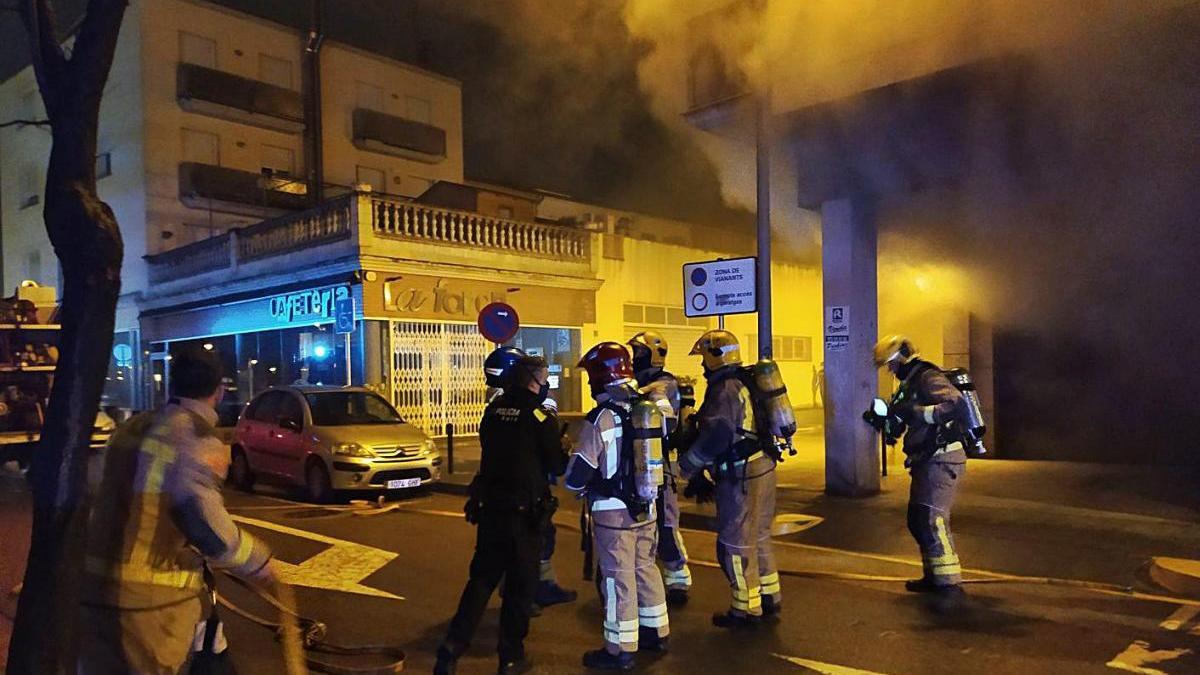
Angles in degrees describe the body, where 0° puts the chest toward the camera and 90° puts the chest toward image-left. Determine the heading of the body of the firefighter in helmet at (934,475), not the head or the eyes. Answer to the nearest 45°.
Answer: approximately 90°

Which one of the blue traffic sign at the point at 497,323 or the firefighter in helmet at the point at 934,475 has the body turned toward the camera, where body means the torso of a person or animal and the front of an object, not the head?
the blue traffic sign

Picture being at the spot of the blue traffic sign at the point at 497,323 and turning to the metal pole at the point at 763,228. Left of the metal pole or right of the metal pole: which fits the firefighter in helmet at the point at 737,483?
right

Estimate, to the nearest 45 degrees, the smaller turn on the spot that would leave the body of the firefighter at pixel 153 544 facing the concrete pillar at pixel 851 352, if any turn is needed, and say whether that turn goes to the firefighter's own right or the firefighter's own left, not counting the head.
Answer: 0° — they already face it

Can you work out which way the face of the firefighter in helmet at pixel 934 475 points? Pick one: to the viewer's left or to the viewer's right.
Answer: to the viewer's left

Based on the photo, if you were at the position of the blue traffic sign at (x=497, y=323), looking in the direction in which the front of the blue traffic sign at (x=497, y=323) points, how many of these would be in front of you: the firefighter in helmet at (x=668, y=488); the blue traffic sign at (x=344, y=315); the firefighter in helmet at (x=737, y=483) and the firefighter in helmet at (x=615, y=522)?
3

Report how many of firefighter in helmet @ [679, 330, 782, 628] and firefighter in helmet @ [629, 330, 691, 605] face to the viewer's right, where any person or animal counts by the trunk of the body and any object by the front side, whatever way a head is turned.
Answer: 0

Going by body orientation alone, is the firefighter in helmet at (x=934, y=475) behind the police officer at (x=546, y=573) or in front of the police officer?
in front

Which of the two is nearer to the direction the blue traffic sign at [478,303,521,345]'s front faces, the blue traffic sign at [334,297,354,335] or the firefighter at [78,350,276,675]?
the firefighter

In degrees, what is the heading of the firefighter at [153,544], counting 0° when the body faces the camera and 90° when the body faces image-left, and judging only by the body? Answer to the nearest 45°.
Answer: approximately 225°

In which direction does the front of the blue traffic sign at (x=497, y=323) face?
toward the camera

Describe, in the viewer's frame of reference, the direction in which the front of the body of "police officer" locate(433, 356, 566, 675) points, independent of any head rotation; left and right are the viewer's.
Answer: facing away from the viewer and to the right of the viewer
